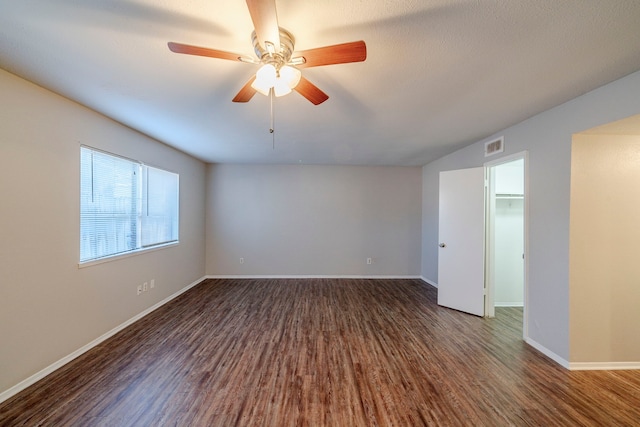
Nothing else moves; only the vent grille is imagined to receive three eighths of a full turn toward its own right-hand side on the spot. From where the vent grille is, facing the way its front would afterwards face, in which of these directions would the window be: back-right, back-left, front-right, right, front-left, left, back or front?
back-left

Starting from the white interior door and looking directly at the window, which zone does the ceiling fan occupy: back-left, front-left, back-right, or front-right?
front-left

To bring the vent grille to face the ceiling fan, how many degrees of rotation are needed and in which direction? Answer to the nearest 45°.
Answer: approximately 45° to its left

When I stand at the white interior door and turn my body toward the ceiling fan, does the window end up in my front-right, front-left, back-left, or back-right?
front-right

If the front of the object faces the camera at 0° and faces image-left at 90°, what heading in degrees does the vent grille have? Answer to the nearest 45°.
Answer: approximately 45°
